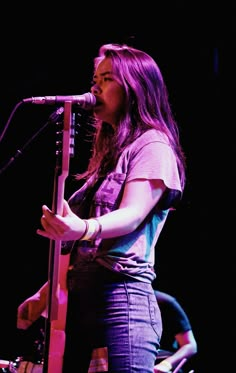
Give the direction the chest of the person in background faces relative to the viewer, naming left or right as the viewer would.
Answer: facing the viewer and to the left of the viewer

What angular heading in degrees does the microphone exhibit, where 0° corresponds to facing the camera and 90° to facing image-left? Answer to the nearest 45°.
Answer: approximately 270°

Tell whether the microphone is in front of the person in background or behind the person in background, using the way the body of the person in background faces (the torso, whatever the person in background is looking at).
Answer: in front

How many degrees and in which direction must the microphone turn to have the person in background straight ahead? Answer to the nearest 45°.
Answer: approximately 90° to its left

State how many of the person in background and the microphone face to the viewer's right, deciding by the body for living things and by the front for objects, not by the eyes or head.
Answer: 1
